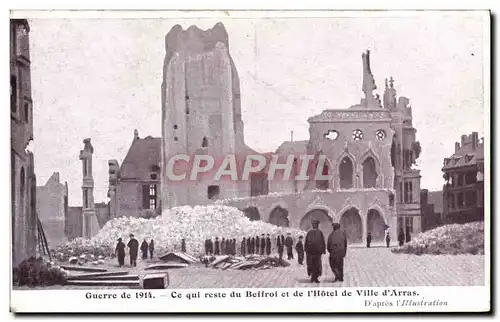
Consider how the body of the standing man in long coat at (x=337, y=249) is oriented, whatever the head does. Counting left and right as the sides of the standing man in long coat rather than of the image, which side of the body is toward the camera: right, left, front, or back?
back

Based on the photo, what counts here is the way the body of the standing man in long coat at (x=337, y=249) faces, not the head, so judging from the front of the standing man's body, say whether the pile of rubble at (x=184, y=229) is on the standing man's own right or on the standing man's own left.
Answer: on the standing man's own left

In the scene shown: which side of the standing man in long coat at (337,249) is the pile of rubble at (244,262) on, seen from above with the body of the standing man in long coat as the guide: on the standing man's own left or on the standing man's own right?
on the standing man's own left
